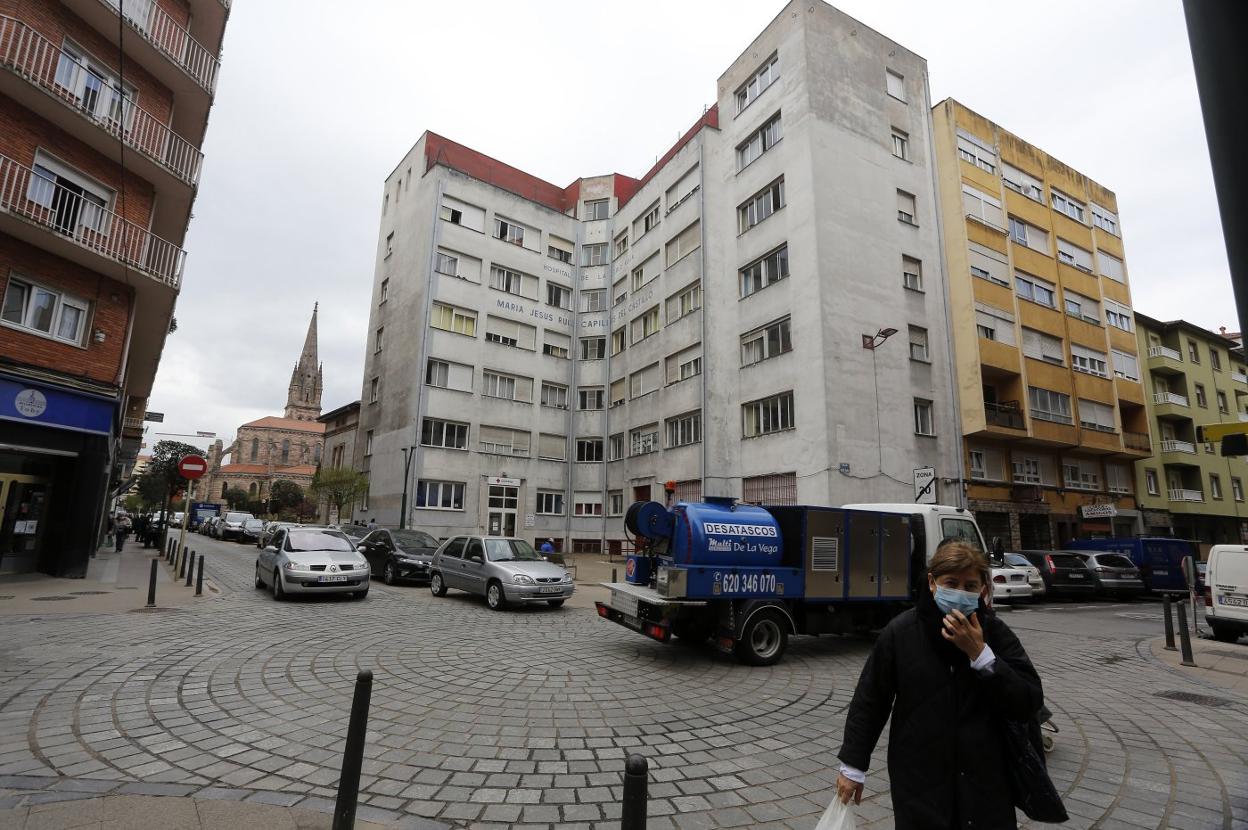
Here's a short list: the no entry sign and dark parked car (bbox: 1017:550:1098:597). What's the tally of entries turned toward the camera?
1

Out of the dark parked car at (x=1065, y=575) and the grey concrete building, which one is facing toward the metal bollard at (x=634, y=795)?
the grey concrete building

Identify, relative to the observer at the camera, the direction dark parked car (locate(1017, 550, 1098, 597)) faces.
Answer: facing away from the viewer and to the left of the viewer

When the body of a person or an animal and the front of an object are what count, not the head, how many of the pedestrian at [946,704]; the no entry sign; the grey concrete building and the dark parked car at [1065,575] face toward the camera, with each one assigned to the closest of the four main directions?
3

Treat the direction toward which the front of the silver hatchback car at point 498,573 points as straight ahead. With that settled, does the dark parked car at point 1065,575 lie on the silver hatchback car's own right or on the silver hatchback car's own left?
on the silver hatchback car's own left

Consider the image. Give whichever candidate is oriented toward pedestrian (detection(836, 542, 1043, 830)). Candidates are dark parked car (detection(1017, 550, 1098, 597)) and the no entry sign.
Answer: the no entry sign

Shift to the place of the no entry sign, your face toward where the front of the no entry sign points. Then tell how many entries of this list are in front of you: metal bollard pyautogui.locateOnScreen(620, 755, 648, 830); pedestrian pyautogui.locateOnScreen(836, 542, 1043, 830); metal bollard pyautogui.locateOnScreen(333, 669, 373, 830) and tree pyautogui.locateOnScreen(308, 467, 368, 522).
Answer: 3

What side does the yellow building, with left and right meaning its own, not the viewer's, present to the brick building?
right

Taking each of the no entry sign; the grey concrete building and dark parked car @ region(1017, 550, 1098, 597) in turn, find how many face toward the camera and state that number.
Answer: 2

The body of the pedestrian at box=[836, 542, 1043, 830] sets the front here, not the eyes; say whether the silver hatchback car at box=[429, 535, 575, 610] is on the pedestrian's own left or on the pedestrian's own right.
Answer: on the pedestrian's own right

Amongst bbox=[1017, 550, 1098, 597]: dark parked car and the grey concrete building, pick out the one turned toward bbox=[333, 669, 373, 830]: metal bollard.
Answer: the grey concrete building
